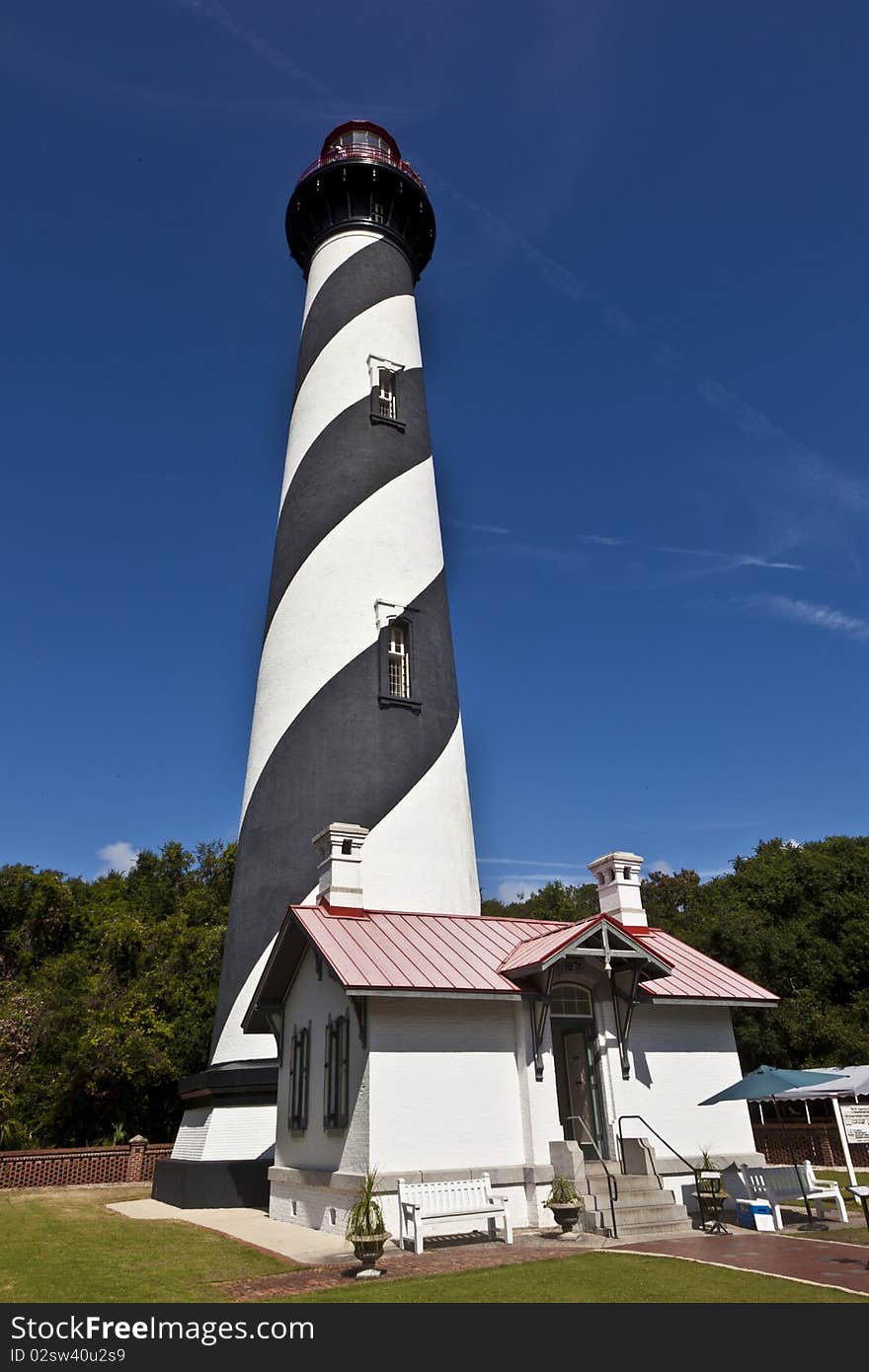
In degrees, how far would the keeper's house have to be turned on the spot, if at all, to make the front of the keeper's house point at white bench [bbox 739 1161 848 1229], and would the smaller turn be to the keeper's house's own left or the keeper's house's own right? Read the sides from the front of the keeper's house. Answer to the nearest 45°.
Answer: approximately 45° to the keeper's house's own left

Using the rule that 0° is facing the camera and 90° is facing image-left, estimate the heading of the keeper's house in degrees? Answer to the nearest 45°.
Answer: approximately 315°

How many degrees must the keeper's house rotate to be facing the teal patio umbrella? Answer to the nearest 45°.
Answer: approximately 45° to its left

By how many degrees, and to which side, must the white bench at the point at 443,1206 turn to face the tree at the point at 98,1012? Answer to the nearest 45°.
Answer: approximately 180°

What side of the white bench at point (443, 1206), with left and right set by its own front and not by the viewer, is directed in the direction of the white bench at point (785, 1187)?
left

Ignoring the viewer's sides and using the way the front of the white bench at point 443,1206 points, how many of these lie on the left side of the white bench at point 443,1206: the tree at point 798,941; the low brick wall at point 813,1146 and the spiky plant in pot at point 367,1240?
2
